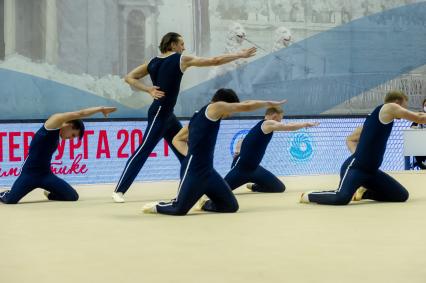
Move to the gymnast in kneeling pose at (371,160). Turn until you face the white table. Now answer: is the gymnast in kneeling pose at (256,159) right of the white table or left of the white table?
left

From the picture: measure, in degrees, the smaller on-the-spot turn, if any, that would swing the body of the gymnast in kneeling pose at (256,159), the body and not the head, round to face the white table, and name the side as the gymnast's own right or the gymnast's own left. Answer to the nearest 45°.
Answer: approximately 45° to the gymnast's own left

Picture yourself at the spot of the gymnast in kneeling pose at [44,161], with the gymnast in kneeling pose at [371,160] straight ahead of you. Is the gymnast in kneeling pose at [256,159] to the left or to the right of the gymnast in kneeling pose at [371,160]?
left

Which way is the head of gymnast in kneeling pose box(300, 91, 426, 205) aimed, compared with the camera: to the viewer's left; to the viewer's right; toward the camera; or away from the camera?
to the viewer's right

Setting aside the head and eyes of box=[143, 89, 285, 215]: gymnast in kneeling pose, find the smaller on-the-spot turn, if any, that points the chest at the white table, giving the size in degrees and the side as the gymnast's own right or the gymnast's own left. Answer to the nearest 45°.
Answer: approximately 45° to the gymnast's own left

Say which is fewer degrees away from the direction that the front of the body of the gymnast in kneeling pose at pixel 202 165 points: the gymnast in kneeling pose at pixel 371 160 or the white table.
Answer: the gymnast in kneeling pose at pixel 371 160
